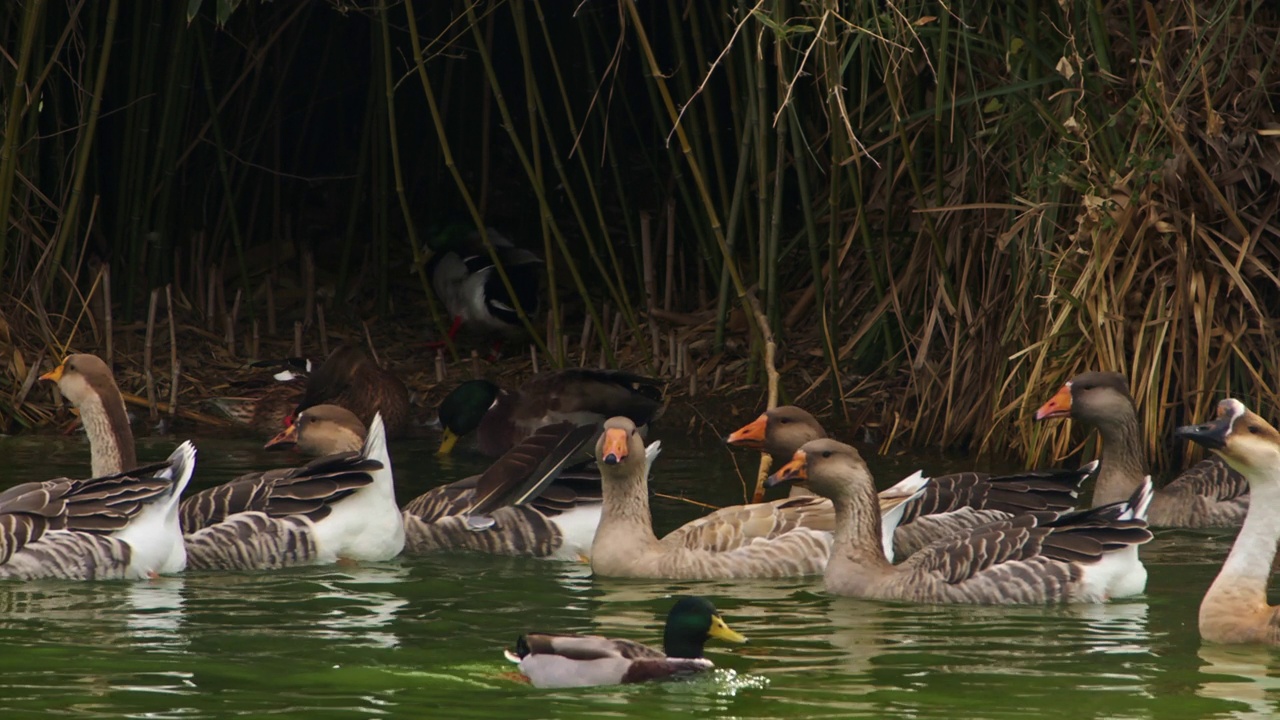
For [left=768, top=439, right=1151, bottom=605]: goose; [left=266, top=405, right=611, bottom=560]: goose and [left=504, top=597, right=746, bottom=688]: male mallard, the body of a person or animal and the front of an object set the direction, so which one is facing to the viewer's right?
the male mallard

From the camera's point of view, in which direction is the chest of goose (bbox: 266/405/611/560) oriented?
to the viewer's left

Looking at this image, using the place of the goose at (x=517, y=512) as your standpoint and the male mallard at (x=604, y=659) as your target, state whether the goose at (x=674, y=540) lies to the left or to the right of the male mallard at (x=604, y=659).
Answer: left

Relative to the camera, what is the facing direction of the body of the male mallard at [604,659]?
to the viewer's right

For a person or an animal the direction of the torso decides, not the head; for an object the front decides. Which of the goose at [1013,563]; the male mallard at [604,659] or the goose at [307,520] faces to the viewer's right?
the male mallard

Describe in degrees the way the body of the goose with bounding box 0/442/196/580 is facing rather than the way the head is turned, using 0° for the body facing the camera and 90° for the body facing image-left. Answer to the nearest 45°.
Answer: approximately 90°

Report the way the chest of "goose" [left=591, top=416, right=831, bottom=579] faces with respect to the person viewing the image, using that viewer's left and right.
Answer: facing the viewer and to the left of the viewer

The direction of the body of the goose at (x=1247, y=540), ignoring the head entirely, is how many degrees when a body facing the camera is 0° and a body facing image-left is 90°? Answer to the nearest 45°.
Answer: approximately 90°

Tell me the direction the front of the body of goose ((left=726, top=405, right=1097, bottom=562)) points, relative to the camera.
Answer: to the viewer's left

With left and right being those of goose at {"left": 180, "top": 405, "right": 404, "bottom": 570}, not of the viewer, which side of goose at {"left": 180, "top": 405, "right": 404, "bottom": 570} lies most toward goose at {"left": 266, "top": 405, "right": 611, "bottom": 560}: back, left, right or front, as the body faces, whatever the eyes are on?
back

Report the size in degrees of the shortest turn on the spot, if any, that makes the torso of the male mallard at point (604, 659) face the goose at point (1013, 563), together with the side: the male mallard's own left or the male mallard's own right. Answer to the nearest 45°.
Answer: approximately 45° to the male mallard's own left
